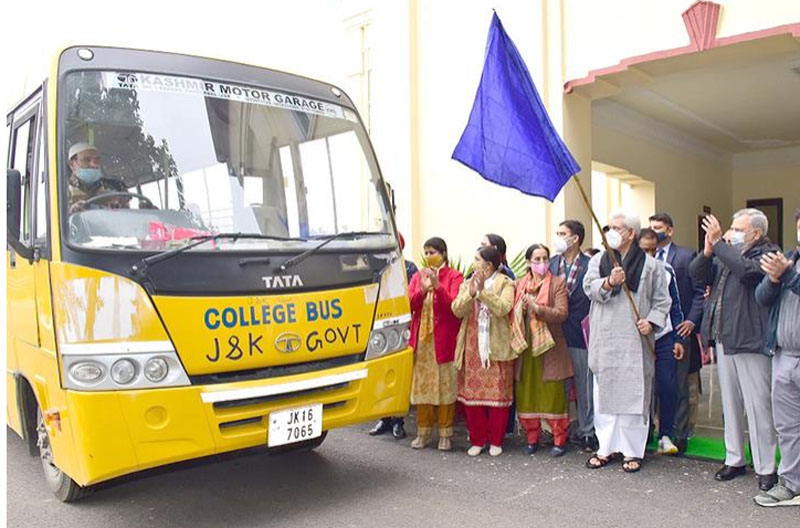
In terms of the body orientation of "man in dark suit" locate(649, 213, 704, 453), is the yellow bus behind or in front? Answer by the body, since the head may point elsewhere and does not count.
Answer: in front

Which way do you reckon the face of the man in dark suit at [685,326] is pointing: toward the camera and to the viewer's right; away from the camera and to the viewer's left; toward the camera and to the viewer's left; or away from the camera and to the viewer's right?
toward the camera and to the viewer's left

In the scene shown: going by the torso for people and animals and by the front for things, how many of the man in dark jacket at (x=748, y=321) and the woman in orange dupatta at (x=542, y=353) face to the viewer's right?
0

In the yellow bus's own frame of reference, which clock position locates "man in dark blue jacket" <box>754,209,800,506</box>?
The man in dark blue jacket is roughly at 11 o'clock from the yellow bus.

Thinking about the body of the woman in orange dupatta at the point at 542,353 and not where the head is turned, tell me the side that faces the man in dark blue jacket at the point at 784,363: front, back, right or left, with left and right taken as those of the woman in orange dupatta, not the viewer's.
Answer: left

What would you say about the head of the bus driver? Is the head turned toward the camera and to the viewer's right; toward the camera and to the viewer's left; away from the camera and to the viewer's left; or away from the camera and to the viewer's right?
toward the camera and to the viewer's right

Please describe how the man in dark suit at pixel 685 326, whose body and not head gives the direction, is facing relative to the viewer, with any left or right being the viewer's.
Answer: facing the viewer and to the left of the viewer

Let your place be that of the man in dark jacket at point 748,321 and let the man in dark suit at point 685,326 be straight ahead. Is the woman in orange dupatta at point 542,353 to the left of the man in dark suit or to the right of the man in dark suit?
left

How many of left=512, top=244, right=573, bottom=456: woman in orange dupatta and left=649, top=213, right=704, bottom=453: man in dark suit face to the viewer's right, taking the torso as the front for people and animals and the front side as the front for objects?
0

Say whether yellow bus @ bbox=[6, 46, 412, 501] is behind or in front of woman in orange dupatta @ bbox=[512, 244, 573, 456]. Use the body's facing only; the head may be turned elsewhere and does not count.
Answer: in front

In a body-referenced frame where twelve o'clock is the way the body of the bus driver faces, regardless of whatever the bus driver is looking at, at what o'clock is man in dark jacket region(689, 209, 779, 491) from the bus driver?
The man in dark jacket is roughly at 11 o'clock from the bus driver.

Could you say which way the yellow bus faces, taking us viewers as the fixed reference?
facing the viewer and to the right of the viewer

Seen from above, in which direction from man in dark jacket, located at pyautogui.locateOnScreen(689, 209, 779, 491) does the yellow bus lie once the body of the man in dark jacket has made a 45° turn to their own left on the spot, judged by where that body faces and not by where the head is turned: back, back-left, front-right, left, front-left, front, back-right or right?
front-right

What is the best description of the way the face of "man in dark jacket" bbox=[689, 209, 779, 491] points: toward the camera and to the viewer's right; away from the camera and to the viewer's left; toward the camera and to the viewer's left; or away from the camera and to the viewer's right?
toward the camera and to the viewer's left

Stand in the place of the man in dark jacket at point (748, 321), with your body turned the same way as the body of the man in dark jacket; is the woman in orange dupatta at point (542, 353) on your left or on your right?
on your right

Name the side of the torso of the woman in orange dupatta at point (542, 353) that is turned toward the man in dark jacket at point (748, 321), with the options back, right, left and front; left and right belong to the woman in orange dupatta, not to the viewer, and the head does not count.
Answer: left

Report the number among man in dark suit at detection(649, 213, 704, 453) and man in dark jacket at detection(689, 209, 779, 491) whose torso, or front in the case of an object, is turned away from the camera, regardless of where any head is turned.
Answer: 0

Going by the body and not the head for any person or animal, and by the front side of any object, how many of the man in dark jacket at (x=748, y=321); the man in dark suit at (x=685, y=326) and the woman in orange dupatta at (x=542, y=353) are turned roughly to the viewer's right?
0

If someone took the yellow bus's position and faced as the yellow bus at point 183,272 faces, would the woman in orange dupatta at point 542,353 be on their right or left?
on their left

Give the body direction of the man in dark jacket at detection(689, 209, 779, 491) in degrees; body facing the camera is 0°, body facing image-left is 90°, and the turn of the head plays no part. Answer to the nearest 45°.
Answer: approximately 45°
